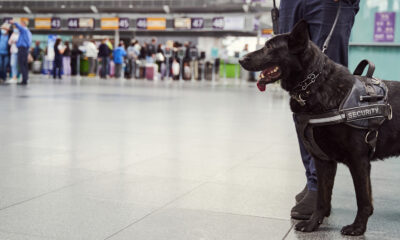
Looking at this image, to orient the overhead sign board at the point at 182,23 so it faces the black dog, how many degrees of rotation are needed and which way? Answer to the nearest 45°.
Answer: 0° — it already faces it

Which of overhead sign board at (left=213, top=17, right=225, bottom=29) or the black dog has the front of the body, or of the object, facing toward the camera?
the overhead sign board

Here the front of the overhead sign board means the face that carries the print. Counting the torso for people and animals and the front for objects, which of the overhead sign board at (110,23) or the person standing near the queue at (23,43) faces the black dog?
the overhead sign board

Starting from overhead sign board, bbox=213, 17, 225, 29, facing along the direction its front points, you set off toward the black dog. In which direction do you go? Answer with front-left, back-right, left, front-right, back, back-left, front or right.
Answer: front

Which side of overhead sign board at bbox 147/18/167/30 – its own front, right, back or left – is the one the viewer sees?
front

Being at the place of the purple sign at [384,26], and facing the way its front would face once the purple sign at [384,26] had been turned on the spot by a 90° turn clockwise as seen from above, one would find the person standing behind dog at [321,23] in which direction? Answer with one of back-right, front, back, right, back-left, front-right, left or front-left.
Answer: left

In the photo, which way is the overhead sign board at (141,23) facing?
toward the camera

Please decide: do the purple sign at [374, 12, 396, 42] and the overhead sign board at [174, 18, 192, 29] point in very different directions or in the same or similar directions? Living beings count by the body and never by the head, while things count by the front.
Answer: same or similar directions

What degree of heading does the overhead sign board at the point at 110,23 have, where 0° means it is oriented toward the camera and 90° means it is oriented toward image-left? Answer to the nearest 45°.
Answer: approximately 0°

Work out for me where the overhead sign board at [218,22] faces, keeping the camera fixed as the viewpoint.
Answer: facing the viewer

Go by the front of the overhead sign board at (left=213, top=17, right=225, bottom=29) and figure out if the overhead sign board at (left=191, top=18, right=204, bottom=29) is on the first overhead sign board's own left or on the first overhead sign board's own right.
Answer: on the first overhead sign board's own right

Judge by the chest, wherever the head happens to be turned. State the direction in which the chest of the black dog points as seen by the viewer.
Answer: to the viewer's left

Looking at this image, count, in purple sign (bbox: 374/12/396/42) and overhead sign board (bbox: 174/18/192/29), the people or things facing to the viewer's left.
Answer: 0

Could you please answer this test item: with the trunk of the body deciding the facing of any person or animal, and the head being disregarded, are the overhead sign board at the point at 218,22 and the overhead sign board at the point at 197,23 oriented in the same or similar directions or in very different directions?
same or similar directions
